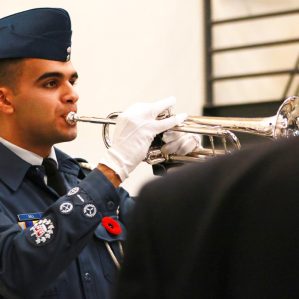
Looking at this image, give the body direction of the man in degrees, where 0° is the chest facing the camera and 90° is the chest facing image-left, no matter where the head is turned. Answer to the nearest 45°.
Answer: approximately 315°
